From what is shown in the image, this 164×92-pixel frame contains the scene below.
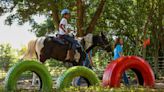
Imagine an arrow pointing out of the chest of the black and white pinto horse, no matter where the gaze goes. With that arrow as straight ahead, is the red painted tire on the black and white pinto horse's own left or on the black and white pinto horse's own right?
on the black and white pinto horse's own right

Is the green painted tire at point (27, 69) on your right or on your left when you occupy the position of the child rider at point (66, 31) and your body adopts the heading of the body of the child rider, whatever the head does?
on your right

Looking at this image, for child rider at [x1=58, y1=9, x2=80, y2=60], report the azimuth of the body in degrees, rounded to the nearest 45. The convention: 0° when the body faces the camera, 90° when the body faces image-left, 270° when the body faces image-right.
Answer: approximately 270°

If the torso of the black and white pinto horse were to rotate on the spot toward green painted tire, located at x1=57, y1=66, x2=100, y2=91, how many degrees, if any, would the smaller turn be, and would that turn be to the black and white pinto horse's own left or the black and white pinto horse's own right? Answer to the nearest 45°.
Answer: approximately 90° to the black and white pinto horse's own right

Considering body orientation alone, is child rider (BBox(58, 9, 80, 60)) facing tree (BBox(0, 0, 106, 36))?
no

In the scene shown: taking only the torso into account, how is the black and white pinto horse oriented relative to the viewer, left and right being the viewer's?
facing to the right of the viewer

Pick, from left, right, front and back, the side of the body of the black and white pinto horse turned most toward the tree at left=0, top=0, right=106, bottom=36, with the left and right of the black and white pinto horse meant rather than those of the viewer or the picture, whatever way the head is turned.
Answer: left

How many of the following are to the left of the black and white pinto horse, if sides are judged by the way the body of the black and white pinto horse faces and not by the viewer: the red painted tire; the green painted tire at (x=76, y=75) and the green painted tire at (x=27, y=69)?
0

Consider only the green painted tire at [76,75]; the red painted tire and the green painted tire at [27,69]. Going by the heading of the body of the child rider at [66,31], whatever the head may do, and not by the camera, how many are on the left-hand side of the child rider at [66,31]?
0
